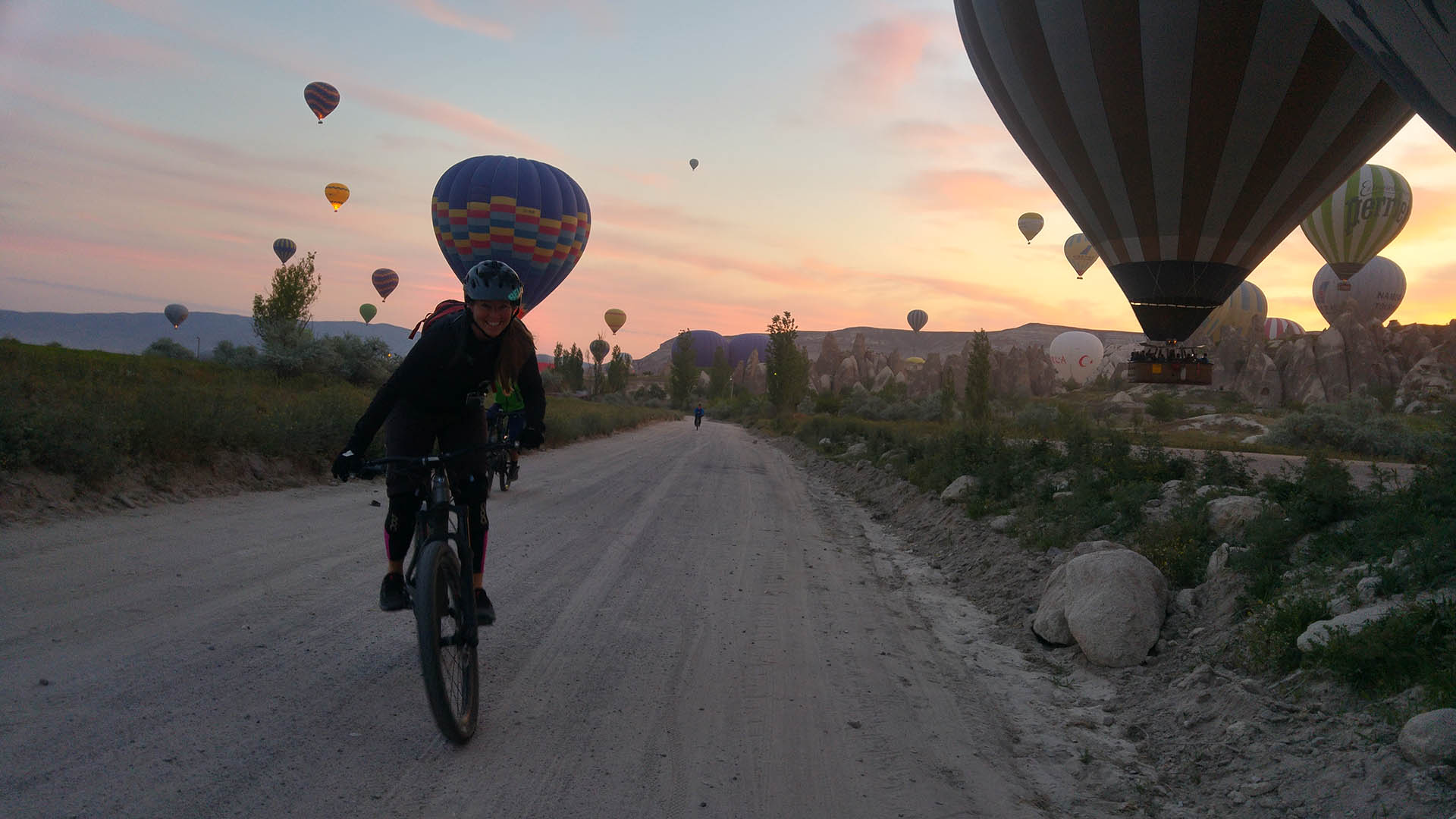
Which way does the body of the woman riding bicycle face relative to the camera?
toward the camera

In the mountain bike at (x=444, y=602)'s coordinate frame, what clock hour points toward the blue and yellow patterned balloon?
The blue and yellow patterned balloon is roughly at 6 o'clock from the mountain bike.

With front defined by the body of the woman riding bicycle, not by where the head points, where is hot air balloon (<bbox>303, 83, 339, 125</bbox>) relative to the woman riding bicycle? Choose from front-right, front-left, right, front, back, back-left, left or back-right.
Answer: back

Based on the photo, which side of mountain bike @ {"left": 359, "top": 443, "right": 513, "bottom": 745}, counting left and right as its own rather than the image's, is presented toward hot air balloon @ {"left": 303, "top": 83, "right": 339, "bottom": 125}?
back

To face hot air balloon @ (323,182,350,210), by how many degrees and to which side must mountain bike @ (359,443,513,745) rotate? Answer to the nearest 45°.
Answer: approximately 180°

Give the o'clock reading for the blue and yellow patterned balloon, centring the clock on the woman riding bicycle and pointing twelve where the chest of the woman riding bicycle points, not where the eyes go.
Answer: The blue and yellow patterned balloon is roughly at 6 o'clock from the woman riding bicycle.

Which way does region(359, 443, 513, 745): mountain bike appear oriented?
toward the camera

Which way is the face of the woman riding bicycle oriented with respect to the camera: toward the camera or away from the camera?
toward the camera

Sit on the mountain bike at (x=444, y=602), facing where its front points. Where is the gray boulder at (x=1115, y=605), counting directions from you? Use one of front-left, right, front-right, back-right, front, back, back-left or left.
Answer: left

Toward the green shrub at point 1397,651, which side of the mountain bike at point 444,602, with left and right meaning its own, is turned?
left
